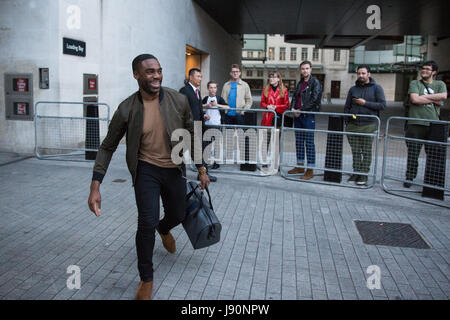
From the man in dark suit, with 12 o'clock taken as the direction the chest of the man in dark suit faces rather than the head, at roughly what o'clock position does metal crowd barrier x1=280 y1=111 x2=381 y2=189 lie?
The metal crowd barrier is roughly at 10 o'clock from the man in dark suit.

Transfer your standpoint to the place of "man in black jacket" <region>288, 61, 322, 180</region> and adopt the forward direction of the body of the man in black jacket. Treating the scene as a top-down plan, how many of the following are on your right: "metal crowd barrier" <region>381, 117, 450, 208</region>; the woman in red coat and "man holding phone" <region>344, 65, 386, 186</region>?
1

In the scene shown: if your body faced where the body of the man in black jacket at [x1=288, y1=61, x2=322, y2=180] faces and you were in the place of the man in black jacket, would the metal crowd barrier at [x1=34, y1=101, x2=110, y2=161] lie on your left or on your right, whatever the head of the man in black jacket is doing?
on your right

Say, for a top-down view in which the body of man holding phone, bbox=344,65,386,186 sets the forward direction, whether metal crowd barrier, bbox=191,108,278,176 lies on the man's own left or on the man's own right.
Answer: on the man's own right

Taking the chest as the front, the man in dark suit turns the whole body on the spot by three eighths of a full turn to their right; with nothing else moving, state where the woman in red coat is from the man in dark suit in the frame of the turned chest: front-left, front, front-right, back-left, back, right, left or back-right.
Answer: back-right

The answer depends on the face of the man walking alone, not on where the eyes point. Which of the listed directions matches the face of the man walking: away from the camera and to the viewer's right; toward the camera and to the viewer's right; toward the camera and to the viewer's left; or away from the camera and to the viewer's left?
toward the camera and to the viewer's right

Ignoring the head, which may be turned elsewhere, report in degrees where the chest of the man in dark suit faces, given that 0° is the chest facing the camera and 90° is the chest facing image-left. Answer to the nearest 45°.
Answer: approximately 315°

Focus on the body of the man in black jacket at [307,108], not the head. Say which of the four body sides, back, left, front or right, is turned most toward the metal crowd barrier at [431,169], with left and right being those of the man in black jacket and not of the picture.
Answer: left

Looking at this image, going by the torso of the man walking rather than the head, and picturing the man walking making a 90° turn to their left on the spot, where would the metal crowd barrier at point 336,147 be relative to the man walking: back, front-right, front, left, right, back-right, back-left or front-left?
front-left

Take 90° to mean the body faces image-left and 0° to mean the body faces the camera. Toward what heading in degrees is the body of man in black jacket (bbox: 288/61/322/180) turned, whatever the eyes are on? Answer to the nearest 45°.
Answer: approximately 45°

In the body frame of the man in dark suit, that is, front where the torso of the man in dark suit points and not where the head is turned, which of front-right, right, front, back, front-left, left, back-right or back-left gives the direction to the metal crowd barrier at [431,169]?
front-left
